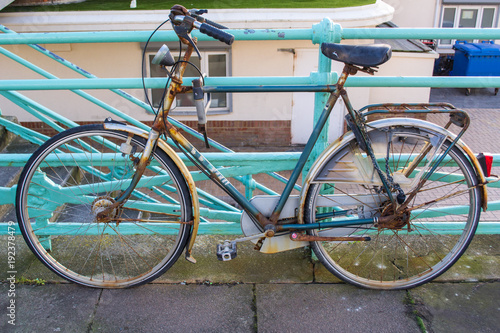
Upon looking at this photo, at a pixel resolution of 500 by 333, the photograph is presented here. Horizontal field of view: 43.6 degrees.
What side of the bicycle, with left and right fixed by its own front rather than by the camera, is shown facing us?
left

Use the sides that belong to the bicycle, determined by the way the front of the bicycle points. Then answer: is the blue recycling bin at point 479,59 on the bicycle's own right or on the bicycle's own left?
on the bicycle's own right
